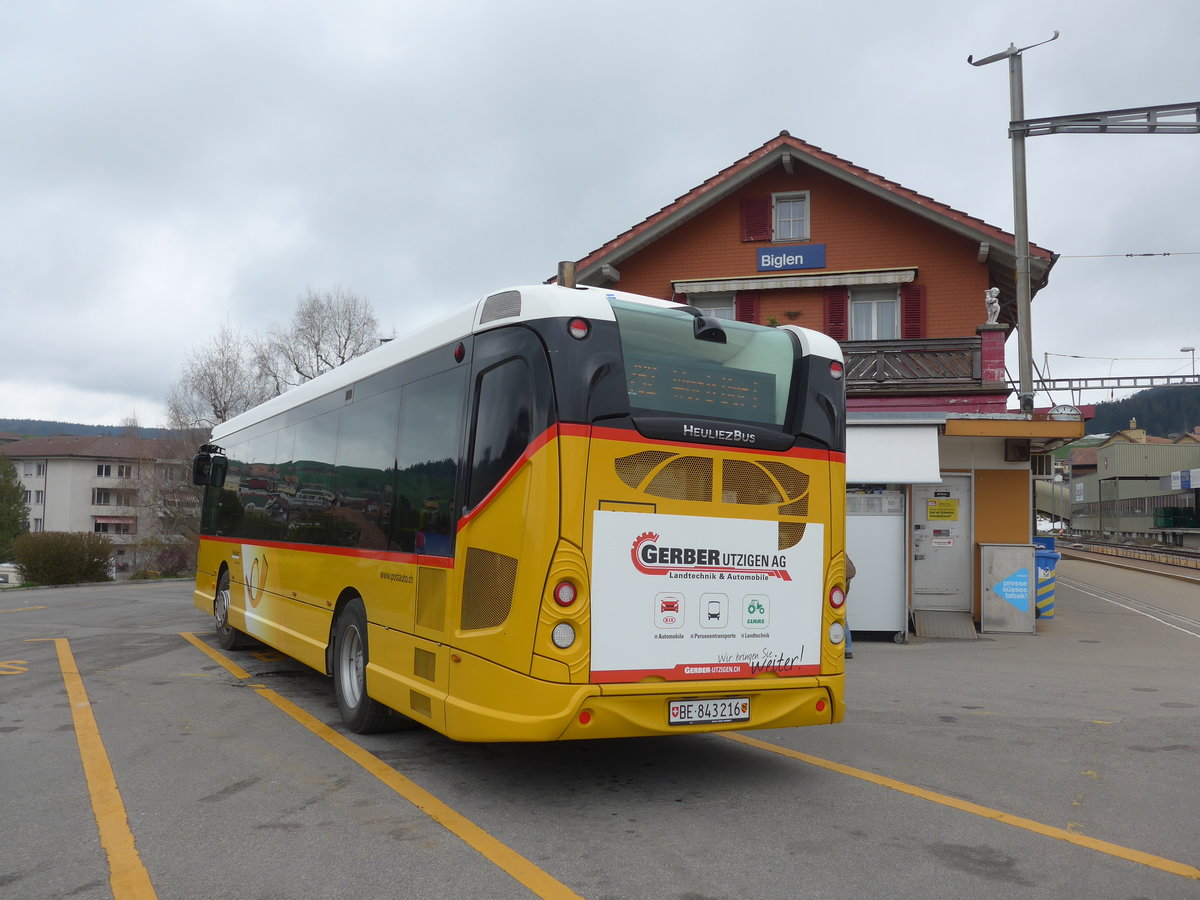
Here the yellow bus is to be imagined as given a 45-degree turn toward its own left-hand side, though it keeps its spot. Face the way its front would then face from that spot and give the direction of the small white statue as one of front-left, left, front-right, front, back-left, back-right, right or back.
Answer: back-right

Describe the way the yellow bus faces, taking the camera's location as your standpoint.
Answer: facing away from the viewer and to the left of the viewer

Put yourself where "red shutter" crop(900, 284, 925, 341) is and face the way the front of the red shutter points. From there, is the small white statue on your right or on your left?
on your left

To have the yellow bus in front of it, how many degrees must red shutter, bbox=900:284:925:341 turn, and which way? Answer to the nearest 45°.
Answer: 0° — it already faces it

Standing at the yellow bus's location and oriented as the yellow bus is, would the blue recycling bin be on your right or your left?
on your right

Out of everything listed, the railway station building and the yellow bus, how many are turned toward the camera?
1

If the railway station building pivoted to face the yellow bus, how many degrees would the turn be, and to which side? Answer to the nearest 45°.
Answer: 0° — it already faces it

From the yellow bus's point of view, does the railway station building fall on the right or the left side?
on its right

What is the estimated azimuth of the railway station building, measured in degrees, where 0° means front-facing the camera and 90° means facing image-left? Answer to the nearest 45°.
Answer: approximately 0°

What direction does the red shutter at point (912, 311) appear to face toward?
toward the camera
